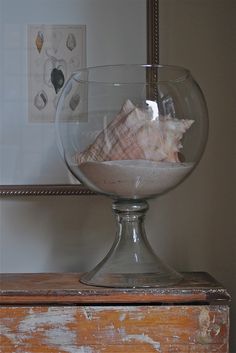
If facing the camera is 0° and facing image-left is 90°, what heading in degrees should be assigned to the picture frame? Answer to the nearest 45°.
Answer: approximately 0°
